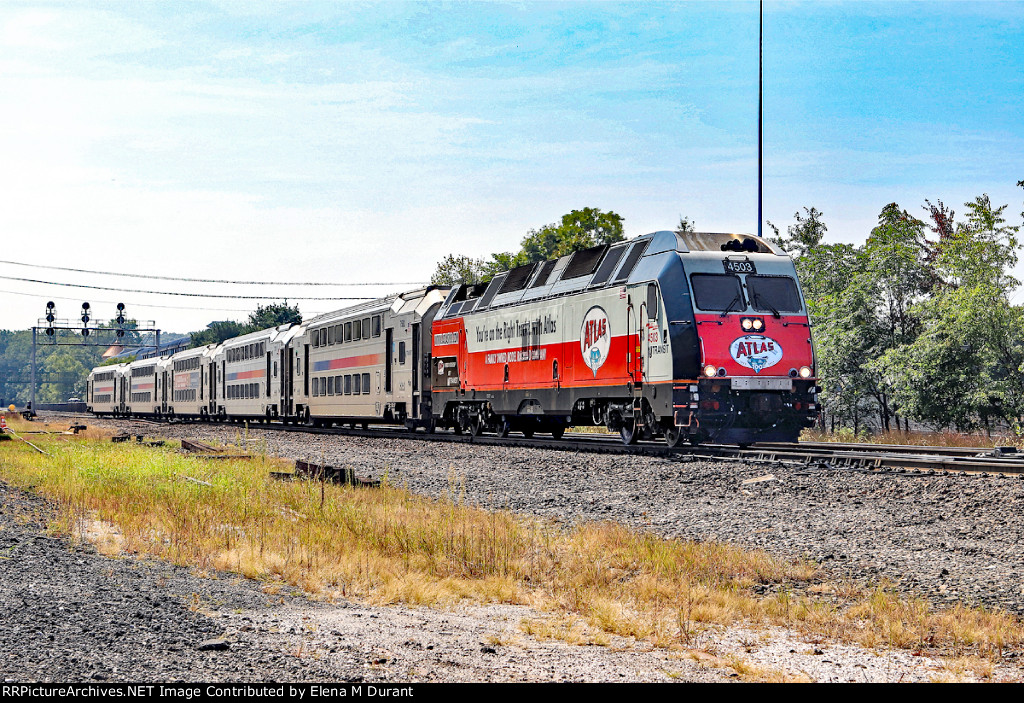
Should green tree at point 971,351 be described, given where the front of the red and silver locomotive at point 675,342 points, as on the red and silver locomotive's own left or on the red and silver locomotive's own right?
on the red and silver locomotive's own left

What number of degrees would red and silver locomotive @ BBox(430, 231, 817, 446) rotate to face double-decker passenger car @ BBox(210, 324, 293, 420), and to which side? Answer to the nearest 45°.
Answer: approximately 180°

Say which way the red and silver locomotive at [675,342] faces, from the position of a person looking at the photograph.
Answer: facing the viewer and to the right of the viewer
